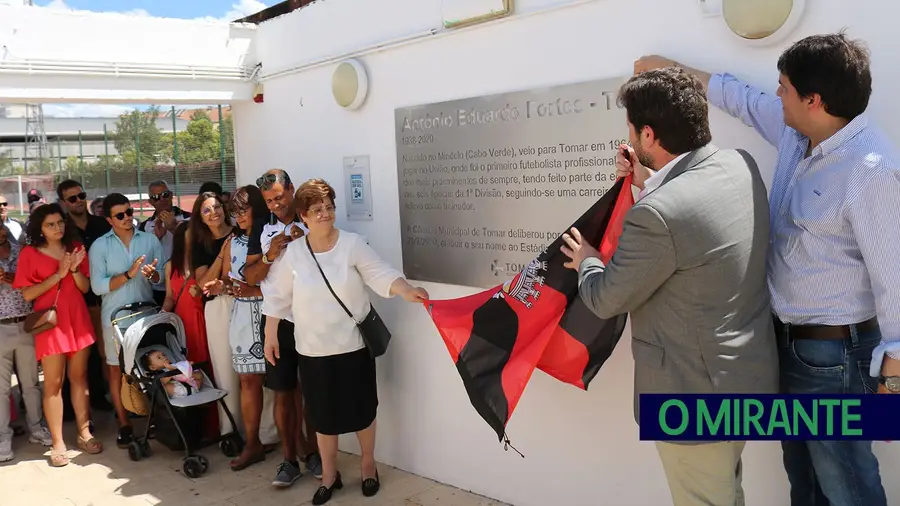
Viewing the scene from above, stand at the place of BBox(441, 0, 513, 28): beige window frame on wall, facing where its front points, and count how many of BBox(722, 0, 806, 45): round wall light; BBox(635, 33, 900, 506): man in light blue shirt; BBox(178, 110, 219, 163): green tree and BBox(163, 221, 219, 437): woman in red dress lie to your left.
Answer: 2

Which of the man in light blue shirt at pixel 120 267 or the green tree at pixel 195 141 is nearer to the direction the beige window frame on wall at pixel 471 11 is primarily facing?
the man in light blue shirt

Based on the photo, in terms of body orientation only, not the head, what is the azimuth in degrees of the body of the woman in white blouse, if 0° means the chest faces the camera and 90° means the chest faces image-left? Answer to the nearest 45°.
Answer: approximately 0°

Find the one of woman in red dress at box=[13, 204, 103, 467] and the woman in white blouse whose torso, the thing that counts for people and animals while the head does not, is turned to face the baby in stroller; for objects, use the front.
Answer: the woman in red dress

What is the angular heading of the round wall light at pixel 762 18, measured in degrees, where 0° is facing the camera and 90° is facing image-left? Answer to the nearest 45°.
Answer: approximately 45°

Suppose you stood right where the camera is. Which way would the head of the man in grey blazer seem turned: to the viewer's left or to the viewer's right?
to the viewer's left

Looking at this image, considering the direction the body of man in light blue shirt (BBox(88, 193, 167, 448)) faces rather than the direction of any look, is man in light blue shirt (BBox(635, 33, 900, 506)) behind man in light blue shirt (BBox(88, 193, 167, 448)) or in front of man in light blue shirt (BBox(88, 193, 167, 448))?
in front

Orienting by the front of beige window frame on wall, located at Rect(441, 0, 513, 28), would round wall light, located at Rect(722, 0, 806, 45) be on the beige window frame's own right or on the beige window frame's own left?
on the beige window frame's own left

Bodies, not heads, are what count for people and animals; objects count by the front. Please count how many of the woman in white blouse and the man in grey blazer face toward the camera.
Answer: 1

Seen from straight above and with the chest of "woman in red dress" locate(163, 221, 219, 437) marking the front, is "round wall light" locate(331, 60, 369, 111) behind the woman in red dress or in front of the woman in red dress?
in front

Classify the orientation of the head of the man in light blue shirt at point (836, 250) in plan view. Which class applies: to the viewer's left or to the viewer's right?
to the viewer's left
